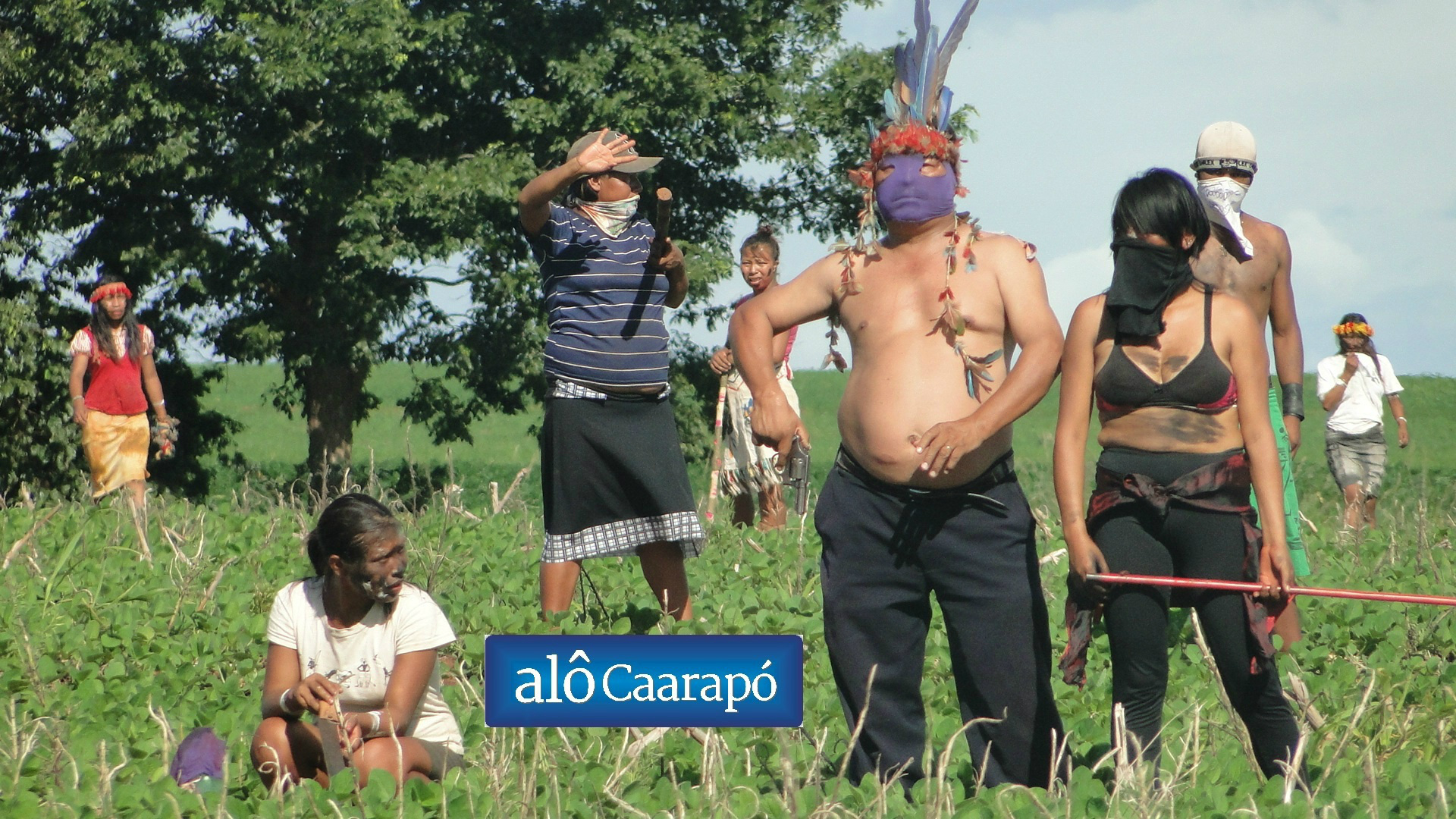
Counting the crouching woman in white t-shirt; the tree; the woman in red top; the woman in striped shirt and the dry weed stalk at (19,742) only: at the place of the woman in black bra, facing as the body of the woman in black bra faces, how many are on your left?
0

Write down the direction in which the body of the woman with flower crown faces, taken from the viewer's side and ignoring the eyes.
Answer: toward the camera

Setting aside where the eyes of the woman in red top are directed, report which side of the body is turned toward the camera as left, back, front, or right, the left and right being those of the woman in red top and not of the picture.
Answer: front

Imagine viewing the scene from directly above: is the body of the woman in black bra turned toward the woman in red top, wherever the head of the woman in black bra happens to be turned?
no

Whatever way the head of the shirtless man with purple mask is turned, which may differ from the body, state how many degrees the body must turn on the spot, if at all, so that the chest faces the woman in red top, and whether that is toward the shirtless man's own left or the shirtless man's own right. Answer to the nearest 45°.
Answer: approximately 135° to the shirtless man's own right

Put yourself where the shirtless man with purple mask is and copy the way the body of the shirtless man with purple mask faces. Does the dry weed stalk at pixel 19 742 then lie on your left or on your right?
on your right

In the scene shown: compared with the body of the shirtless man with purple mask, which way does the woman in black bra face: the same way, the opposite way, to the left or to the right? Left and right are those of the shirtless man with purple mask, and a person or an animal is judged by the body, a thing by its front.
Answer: the same way

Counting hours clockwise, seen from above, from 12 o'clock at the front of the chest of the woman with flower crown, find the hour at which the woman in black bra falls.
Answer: The woman in black bra is roughly at 12 o'clock from the woman with flower crown.

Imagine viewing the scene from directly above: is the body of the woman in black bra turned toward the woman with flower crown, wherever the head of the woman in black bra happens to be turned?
no

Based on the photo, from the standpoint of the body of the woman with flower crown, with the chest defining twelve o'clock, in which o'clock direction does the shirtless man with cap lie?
The shirtless man with cap is roughly at 12 o'clock from the woman with flower crown.

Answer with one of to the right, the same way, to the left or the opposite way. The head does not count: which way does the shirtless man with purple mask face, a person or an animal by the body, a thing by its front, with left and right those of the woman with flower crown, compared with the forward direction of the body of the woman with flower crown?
the same way

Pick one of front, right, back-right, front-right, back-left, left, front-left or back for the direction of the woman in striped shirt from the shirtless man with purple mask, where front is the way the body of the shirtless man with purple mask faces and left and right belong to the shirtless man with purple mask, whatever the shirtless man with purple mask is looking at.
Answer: back-right

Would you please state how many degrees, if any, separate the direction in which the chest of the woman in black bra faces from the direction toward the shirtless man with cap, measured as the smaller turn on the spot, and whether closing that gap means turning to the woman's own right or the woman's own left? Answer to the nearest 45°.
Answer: approximately 180°

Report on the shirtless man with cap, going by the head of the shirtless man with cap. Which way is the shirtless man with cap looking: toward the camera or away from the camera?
toward the camera

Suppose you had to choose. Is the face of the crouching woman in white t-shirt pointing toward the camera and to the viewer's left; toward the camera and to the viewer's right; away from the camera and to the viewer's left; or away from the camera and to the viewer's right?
toward the camera and to the viewer's right

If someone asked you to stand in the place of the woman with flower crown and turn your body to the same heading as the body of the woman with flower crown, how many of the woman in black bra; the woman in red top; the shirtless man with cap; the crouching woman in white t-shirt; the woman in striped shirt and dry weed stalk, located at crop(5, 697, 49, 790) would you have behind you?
0

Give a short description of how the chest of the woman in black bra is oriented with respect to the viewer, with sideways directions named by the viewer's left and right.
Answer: facing the viewer
